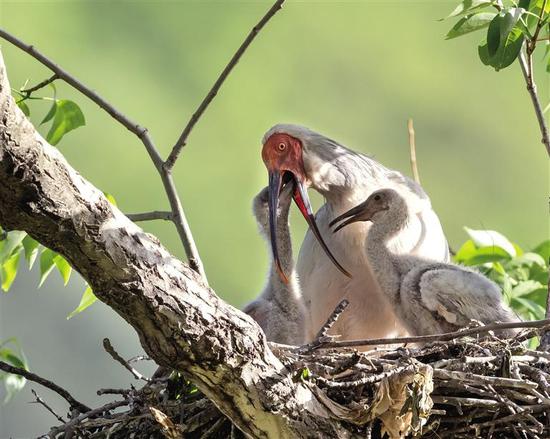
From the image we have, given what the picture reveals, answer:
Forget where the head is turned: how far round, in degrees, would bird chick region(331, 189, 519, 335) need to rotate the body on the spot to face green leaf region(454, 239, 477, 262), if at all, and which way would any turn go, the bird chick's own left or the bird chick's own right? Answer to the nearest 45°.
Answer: approximately 90° to the bird chick's own right

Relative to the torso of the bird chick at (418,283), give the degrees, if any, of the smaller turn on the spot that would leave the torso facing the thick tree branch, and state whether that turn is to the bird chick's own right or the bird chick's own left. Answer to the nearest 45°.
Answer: approximately 45° to the bird chick's own left

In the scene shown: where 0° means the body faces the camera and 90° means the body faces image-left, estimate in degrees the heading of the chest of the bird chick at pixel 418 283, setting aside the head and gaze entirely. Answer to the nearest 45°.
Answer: approximately 90°

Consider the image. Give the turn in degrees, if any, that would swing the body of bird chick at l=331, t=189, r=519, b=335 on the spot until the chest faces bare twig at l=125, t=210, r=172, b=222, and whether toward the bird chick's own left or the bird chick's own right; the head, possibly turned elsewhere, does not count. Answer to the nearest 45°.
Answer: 0° — it already faces it

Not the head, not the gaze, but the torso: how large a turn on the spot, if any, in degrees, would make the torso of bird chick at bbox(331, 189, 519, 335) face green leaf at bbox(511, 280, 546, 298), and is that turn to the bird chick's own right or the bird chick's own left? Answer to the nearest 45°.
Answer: approximately 135° to the bird chick's own right

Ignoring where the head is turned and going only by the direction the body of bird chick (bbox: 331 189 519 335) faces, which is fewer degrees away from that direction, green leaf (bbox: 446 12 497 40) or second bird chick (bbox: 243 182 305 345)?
the second bird chick
